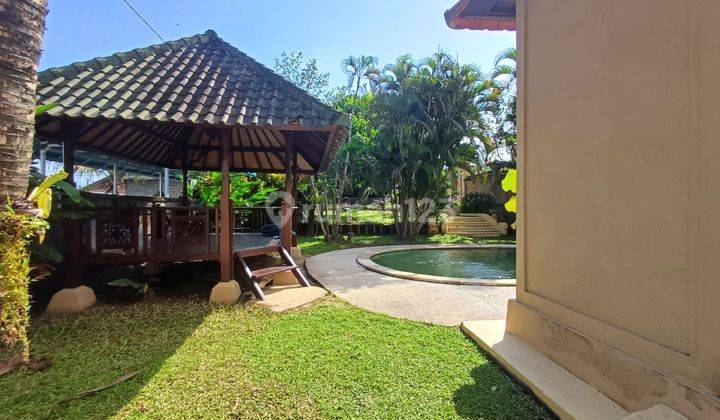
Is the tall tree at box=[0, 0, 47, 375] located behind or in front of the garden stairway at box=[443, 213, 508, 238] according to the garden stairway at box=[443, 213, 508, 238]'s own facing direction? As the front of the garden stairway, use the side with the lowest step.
in front

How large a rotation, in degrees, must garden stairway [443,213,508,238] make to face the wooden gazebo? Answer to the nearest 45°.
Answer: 0° — it already faces it

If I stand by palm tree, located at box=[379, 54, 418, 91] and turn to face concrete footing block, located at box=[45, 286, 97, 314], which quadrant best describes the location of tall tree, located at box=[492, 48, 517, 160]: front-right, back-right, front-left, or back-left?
back-left

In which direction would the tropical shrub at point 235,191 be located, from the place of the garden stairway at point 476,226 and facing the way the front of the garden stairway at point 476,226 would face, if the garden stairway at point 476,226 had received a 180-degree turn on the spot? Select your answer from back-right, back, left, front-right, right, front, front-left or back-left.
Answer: back-left

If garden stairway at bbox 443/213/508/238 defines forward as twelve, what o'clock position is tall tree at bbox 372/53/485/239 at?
The tall tree is roughly at 3 o'clock from the garden stairway.

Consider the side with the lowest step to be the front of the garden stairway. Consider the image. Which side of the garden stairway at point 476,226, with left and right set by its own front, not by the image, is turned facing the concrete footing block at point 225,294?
front

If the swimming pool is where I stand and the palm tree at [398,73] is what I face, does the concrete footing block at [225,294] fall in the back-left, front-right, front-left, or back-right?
back-left

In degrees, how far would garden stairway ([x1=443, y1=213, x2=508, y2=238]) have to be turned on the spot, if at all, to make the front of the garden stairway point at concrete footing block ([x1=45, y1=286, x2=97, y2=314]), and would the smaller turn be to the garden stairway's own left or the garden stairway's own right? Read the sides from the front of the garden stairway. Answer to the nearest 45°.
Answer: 0° — it already faces it
